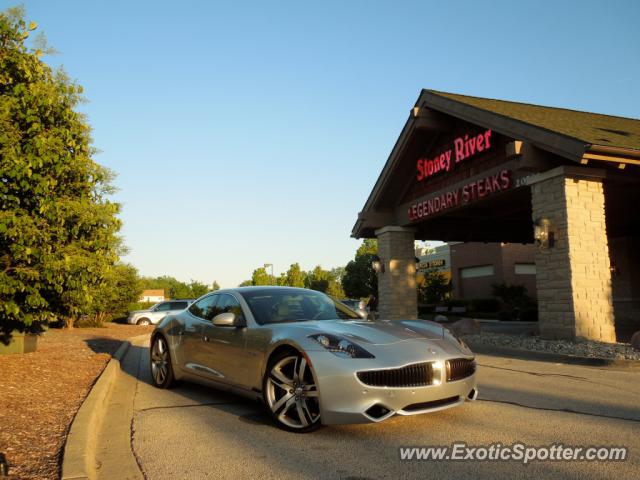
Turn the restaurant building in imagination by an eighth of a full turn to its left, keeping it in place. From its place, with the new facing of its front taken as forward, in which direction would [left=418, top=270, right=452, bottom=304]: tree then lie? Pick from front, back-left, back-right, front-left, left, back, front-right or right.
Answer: back

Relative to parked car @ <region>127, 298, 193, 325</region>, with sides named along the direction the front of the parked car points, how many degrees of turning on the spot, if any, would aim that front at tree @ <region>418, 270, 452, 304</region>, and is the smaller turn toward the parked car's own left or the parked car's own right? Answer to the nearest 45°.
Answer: approximately 180°

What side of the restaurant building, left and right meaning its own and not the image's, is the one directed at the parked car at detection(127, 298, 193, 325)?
right

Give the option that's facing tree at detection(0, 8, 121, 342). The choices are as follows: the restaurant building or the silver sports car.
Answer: the restaurant building

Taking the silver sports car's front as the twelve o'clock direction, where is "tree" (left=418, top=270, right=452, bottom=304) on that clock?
The tree is roughly at 8 o'clock from the silver sports car.

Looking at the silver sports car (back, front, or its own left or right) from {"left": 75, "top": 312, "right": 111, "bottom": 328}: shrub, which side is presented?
back

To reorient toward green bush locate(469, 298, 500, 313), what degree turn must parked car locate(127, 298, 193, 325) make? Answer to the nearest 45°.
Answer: approximately 180°

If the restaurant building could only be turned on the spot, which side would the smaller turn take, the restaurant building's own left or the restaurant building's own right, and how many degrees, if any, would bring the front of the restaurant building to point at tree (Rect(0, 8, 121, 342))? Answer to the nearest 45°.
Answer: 0° — it already faces it

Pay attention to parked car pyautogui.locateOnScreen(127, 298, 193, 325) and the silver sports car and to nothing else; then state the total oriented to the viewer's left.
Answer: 1

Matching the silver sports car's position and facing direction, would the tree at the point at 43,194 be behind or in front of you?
behind

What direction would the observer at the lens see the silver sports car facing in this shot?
facing the viewer and to the right of the viewer

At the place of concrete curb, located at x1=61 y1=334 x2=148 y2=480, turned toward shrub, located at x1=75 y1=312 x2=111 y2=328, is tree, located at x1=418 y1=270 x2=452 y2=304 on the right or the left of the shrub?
right

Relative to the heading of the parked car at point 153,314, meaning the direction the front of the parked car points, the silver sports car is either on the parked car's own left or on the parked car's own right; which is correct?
on the parked car's own left

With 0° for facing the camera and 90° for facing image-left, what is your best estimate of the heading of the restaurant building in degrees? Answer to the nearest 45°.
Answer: approximately 45°

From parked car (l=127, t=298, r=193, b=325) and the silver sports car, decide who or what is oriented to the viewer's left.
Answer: the parked car

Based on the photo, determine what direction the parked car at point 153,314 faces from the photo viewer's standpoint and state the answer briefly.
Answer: facing to the left of the viewer
